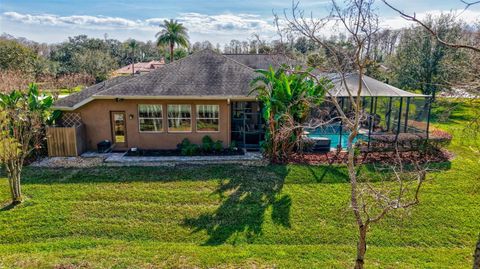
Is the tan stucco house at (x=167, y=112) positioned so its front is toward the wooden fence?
no

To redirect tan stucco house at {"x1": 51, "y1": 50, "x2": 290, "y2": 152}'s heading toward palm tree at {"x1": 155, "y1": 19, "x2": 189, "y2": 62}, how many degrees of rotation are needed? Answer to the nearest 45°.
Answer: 0° — it already faces it

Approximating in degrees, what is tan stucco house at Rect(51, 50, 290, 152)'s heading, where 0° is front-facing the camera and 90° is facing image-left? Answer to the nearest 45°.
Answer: approximately 180°

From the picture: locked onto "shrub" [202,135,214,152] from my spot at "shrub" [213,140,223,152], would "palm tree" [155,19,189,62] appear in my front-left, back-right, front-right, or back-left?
front-right

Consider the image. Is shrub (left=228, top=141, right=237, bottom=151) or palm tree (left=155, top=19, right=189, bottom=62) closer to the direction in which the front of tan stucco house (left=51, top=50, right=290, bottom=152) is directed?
the palm tree

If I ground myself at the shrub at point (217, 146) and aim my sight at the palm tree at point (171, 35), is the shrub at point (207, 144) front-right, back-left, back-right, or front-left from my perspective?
front-left

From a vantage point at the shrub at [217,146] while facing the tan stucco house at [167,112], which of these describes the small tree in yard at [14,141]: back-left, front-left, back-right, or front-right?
front-left

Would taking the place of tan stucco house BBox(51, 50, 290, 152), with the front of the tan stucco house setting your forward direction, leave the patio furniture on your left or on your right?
on your right

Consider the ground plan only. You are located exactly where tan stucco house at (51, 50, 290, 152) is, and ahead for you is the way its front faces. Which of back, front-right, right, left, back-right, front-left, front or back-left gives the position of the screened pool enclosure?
right
